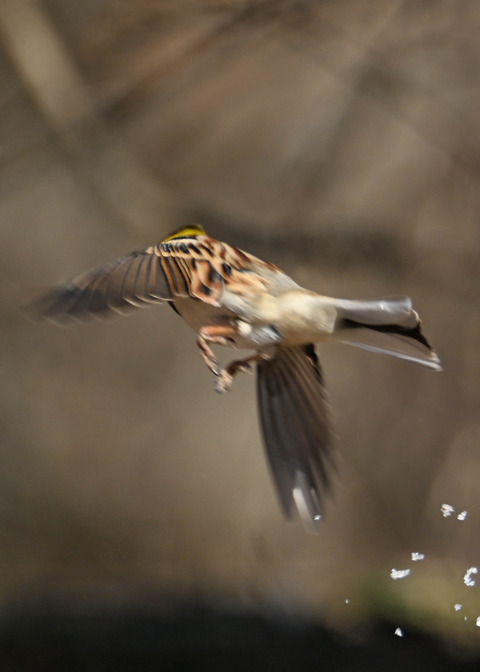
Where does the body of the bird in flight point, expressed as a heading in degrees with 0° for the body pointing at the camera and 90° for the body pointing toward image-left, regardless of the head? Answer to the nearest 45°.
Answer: approximately 135°
